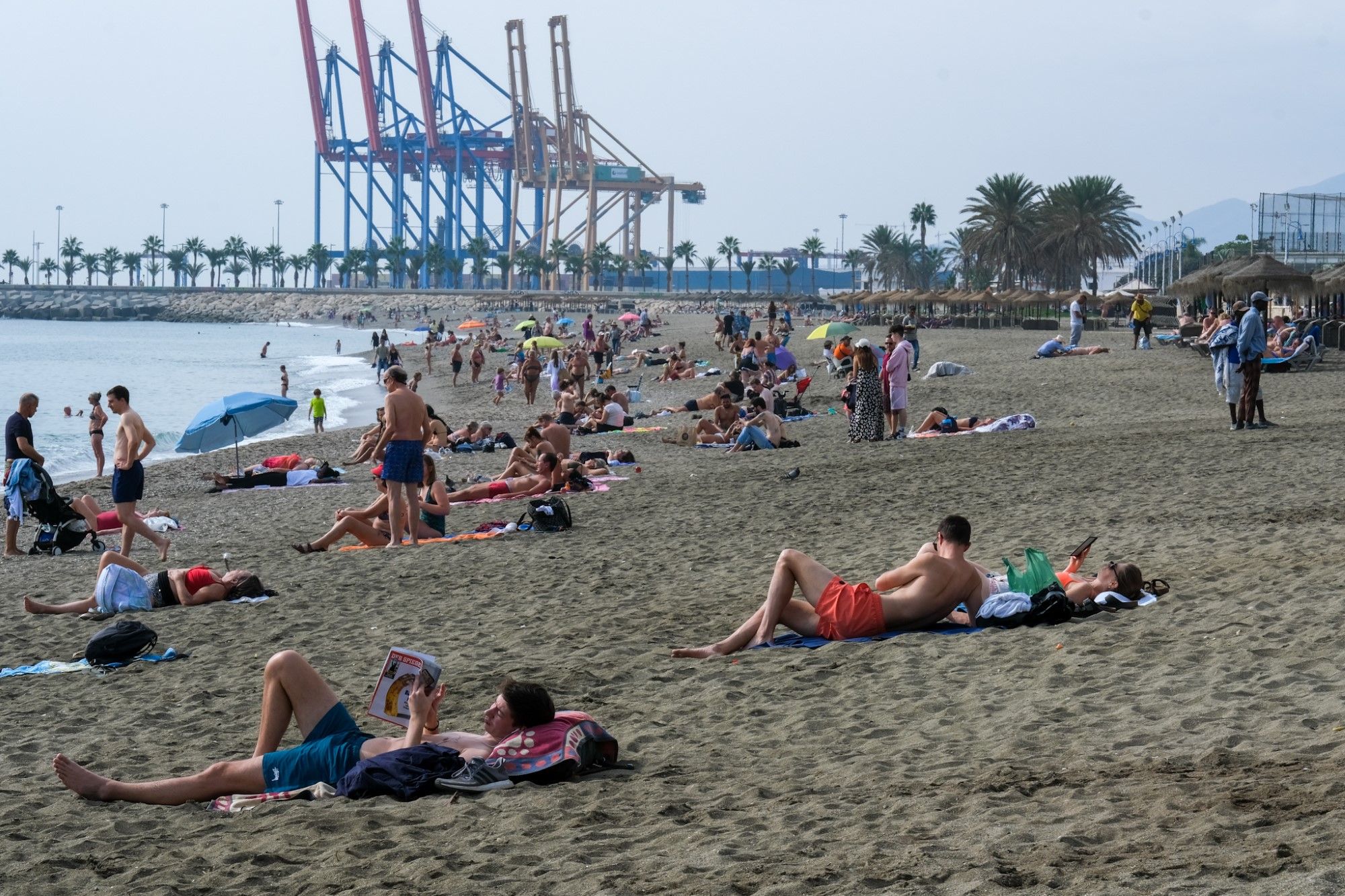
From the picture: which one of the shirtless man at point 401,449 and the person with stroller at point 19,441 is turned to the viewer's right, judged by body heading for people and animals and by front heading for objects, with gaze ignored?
the person with stroller

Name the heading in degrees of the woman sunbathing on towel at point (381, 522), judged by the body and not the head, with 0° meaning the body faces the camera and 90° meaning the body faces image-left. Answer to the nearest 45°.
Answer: approximately 90°

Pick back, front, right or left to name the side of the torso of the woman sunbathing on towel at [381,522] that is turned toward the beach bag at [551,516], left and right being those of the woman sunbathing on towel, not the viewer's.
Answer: back

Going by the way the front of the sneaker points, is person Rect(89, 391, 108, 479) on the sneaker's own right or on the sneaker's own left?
on the sneaker's own right

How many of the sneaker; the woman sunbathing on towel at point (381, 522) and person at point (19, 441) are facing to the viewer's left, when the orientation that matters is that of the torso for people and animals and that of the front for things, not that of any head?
2

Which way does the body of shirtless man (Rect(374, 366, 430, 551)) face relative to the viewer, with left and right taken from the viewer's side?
facing away from the viewer and to the left of the viewer

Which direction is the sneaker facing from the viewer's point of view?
to the viewer's left

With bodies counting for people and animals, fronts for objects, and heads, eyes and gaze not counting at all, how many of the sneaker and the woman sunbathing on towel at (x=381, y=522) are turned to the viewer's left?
2

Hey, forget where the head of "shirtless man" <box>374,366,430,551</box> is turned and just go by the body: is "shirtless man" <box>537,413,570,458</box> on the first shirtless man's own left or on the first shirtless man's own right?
on the first shirtless man's own right
